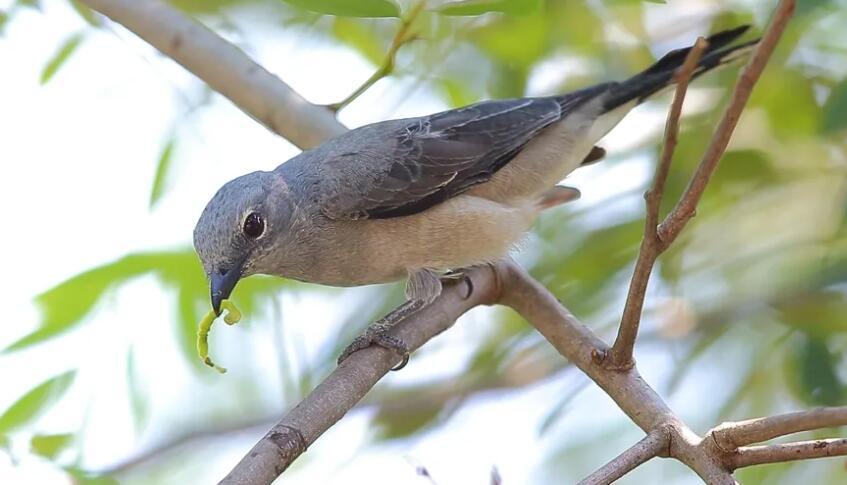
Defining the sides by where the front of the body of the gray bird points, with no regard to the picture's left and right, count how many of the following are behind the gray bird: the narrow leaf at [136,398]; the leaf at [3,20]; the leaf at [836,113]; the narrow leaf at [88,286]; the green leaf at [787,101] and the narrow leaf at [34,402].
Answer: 2

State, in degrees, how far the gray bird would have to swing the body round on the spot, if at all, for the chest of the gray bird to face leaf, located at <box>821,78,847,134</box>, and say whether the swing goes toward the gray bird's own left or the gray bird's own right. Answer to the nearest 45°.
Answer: approximately 180°

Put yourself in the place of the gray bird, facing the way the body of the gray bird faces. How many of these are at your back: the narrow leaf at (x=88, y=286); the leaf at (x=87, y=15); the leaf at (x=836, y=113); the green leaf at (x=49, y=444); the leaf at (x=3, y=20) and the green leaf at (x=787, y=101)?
2

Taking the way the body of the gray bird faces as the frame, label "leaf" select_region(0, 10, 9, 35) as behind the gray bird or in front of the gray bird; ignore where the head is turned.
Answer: in front

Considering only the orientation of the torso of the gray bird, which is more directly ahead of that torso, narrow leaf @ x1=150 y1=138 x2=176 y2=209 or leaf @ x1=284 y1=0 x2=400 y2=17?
the narrow leaf

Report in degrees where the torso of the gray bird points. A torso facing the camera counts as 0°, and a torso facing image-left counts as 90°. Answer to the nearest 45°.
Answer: approximately 90°

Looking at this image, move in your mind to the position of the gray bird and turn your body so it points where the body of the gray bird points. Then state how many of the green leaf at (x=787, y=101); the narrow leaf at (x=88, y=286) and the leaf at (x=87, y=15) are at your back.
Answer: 1

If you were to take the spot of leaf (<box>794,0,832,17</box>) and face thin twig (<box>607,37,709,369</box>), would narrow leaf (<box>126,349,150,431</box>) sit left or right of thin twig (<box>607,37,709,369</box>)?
right

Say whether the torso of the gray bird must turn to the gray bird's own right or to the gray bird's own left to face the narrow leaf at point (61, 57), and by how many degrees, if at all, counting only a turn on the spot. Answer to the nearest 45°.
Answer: approximately 45° to the gray bird's own right

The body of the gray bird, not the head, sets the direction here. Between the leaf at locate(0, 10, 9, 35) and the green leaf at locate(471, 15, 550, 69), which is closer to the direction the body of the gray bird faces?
the leaf
